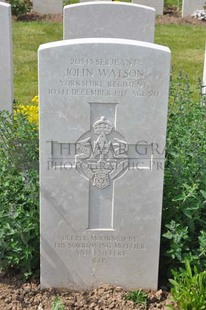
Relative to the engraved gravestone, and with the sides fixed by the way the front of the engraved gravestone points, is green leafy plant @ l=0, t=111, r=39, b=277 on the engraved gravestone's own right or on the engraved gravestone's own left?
on the engraved gravestone's own right

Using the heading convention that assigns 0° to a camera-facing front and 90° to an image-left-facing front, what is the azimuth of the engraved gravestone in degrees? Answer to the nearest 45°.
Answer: approximately 0°

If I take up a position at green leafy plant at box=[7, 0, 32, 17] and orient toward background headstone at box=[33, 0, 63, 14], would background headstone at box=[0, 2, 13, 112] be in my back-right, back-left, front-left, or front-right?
back-right

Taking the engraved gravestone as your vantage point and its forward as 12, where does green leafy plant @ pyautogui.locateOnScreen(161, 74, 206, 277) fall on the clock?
The green leafy plant is roughly at 8 o'clock from the engraved gravestone.

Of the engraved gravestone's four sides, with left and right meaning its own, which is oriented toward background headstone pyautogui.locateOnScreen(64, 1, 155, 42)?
back

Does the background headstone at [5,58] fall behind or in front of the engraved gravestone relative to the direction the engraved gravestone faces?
behind

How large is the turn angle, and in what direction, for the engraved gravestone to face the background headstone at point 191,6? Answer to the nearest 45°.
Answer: approximately 180°

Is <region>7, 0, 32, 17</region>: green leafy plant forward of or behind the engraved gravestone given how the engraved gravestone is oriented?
behind
